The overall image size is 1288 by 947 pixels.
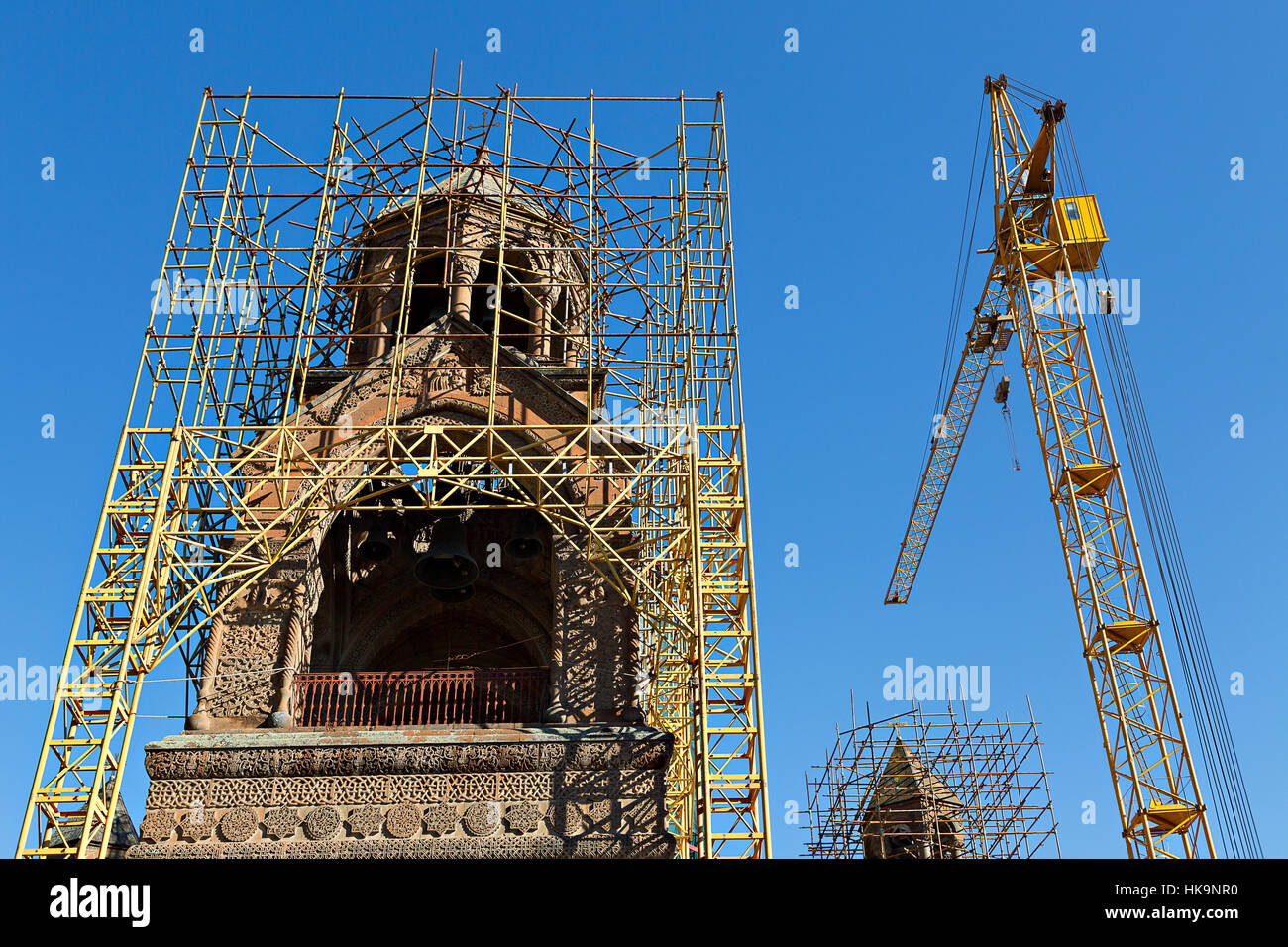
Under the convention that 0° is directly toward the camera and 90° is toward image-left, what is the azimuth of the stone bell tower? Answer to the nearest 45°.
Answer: approximately 0°
